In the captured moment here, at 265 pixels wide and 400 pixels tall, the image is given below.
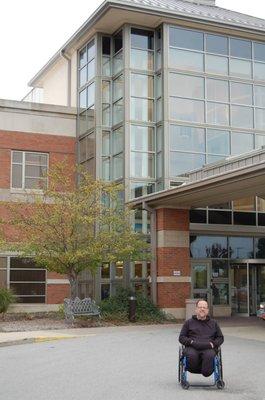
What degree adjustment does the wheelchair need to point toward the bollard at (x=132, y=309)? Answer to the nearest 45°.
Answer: approximately 180°

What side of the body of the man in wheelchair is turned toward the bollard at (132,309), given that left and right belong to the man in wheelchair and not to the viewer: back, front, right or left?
back

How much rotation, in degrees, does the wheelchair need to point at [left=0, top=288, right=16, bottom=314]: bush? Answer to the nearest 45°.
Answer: approximately 135° to its right

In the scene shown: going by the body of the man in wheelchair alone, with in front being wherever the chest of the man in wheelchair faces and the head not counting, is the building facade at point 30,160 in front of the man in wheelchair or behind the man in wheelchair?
behind

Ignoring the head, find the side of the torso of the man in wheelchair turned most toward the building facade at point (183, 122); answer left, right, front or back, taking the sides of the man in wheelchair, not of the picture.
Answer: back

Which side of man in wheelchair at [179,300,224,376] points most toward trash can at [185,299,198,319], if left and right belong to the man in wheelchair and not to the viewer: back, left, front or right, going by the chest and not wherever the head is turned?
back

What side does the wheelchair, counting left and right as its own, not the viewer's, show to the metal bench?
back

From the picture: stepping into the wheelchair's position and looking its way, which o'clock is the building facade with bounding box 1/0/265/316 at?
The building facade is roughly at 6 o'clock from the wheelchair.

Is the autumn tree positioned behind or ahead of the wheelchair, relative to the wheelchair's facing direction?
behind
